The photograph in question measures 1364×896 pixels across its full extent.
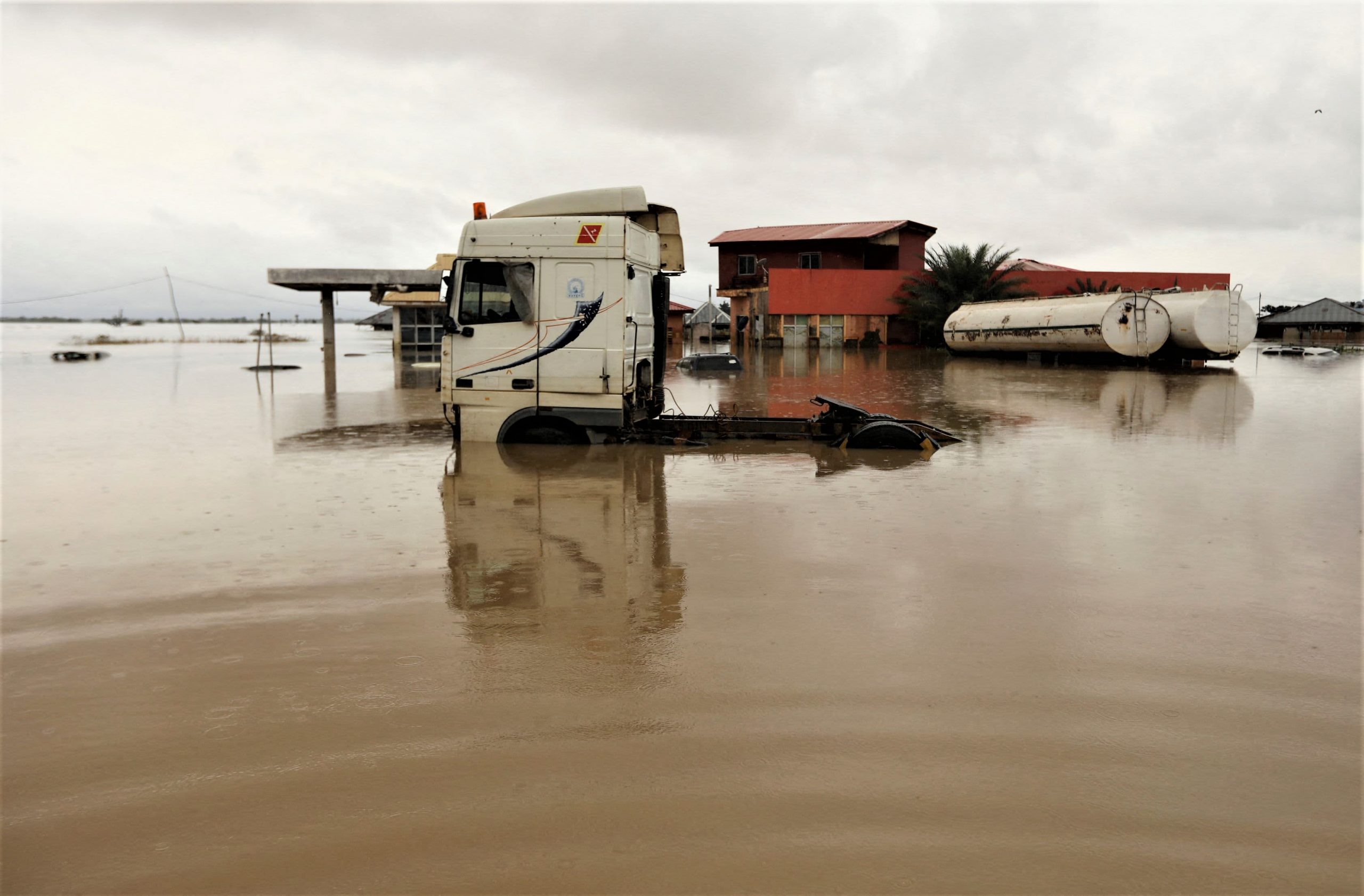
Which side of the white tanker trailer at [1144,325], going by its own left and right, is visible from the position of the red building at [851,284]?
front

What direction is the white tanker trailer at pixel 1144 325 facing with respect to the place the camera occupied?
facing away from the viewer and to the left of the viewer

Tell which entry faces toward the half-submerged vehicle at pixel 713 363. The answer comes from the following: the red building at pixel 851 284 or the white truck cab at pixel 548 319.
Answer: the red building

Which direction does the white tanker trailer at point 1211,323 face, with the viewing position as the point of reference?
facing away from the viewer and to the left of the viewer

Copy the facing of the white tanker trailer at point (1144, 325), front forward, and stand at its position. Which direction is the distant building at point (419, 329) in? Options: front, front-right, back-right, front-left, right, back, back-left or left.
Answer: front-left

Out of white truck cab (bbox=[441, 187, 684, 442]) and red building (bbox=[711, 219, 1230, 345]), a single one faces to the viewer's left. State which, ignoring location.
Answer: the white truck cab

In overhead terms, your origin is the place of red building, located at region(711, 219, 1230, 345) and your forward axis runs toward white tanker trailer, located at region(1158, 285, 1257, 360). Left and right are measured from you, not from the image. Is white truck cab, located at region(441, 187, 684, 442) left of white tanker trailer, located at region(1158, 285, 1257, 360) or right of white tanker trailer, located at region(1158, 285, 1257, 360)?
right

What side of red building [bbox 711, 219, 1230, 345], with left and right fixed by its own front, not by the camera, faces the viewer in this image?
front

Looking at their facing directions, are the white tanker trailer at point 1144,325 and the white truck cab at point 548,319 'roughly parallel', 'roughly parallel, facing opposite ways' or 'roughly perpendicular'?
roughly perpendicular

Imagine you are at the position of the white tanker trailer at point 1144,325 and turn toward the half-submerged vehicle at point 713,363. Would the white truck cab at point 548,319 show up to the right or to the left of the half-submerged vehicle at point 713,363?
left

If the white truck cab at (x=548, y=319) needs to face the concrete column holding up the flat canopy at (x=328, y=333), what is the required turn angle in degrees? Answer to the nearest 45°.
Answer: approximately 90° to its right
